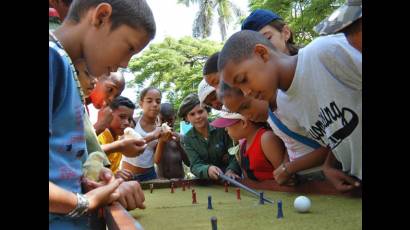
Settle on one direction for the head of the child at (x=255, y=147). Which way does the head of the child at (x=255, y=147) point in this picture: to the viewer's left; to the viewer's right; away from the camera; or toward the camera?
to the viewer's left

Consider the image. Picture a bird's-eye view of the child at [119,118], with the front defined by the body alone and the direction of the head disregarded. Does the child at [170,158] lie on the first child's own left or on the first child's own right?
on the first child's own left

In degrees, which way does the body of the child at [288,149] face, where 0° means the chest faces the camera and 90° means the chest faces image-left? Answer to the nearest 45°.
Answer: approximately 45°

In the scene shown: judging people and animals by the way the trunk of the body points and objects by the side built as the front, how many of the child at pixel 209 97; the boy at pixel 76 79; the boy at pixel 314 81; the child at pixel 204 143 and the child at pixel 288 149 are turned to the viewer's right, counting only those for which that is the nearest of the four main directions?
1

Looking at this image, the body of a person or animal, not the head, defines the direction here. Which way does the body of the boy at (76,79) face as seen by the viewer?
to the viewer's right

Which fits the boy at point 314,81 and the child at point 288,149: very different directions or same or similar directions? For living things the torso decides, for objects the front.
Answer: same or similar directions

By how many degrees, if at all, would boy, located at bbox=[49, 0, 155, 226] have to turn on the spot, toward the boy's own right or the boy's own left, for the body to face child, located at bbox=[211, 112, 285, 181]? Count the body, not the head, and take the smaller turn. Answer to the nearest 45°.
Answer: approximately 45° to the boy's own left

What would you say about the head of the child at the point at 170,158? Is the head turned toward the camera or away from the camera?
toward the camera

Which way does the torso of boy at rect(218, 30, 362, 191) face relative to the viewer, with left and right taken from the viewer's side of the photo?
facing the viewer and to the left of the viewer

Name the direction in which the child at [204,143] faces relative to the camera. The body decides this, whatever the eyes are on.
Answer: toward the camera

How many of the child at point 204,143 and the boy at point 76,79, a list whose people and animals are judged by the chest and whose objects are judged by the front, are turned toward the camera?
1

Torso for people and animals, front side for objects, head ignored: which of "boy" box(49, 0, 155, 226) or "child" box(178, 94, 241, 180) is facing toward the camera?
the child

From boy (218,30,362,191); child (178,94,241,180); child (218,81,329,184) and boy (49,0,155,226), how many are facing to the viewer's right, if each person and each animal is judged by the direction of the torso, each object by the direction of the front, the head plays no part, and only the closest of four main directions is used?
1

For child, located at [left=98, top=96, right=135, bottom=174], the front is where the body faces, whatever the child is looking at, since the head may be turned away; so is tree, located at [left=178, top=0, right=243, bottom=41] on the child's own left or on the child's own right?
on the child's own left
